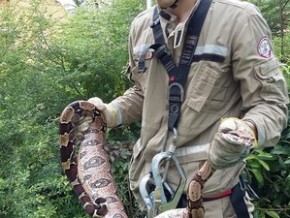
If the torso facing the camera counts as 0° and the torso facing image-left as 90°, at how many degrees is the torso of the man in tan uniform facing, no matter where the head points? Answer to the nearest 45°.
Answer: approximately 45°
